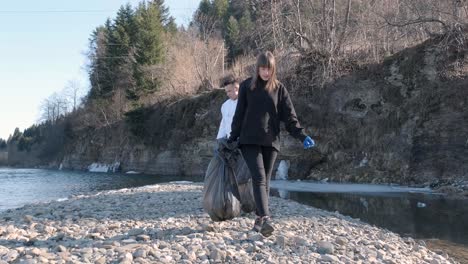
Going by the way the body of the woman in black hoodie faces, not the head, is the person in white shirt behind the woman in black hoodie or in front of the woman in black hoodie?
behind

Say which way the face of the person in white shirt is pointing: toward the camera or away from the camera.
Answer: toward the camera

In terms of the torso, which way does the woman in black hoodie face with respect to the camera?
toward the camera

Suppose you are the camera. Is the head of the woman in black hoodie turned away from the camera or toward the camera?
toward the camera

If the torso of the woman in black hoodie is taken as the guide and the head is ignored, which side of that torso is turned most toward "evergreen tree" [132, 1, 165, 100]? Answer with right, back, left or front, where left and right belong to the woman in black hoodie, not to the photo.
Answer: back
